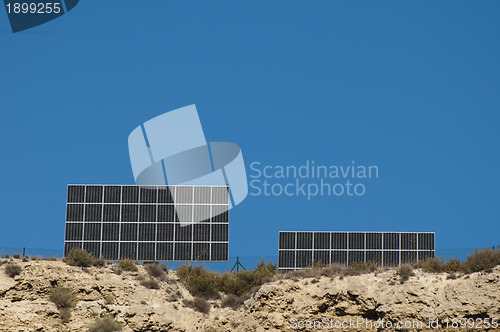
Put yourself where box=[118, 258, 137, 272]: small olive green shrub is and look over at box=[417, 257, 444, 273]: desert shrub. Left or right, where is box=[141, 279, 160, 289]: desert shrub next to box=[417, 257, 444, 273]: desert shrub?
right

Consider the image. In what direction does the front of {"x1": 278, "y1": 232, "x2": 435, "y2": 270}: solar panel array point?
toward the camera

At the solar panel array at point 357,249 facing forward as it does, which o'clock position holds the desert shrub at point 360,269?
The desert shrub is roughly at 12 o'clock from the solar panel array.

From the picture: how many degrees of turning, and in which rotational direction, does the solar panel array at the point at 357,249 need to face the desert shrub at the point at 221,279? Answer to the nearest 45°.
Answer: approximately 45° to its right

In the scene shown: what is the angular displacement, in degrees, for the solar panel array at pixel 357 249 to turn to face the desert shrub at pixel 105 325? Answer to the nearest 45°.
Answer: approximately 45° to its right

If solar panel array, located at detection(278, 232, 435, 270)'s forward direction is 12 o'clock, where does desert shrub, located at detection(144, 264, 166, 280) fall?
The desert shrub is roughly at 2 o'clock from the solar panel array.

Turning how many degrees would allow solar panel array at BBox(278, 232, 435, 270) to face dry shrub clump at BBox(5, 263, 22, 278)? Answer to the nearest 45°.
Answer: approximately 45° to its right

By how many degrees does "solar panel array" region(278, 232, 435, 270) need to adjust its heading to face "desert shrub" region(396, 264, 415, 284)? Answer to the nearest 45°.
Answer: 0° — it already faces it

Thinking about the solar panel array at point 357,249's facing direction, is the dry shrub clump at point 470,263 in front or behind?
in front

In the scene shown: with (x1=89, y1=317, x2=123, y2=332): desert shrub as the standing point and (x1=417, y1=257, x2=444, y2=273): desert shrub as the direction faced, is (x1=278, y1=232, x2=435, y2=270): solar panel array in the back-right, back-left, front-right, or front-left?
front-left

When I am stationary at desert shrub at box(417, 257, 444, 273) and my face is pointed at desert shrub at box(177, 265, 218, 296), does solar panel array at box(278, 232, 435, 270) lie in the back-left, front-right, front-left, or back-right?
front-right

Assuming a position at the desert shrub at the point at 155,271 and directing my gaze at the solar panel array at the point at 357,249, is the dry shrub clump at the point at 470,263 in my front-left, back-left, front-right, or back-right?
front-right

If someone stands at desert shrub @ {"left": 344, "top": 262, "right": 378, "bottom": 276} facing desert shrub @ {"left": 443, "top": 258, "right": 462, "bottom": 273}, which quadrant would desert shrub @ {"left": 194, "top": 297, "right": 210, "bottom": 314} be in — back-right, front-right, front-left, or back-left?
back-right

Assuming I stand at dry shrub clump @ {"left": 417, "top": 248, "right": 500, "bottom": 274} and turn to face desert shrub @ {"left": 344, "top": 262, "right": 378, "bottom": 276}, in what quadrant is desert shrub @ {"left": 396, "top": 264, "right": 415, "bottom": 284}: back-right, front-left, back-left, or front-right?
front-left

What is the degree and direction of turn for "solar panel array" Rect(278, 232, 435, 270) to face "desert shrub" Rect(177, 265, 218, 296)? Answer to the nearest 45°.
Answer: approximately 45° to its right
